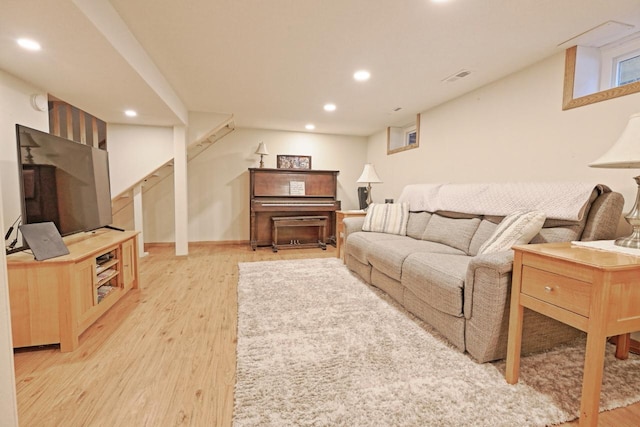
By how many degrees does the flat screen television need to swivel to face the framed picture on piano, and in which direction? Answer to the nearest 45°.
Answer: approximately 90° to its left

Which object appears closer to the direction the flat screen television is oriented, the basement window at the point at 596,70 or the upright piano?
the basement window

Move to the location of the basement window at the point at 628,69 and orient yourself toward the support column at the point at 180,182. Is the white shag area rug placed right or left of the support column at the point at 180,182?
left

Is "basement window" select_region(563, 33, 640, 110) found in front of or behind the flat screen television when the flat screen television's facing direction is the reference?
in front

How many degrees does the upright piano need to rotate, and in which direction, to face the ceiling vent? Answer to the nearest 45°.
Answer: approximately 45° to its left

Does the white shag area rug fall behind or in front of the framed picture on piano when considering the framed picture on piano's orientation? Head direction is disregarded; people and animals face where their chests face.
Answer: in front

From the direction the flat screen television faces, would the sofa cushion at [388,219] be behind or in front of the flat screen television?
in front

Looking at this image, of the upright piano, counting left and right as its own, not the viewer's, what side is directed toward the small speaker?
left

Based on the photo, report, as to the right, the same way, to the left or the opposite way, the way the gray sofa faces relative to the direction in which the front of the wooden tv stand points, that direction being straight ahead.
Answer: the opposite way

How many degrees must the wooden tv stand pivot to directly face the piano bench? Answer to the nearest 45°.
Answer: approximately 90° to its left
